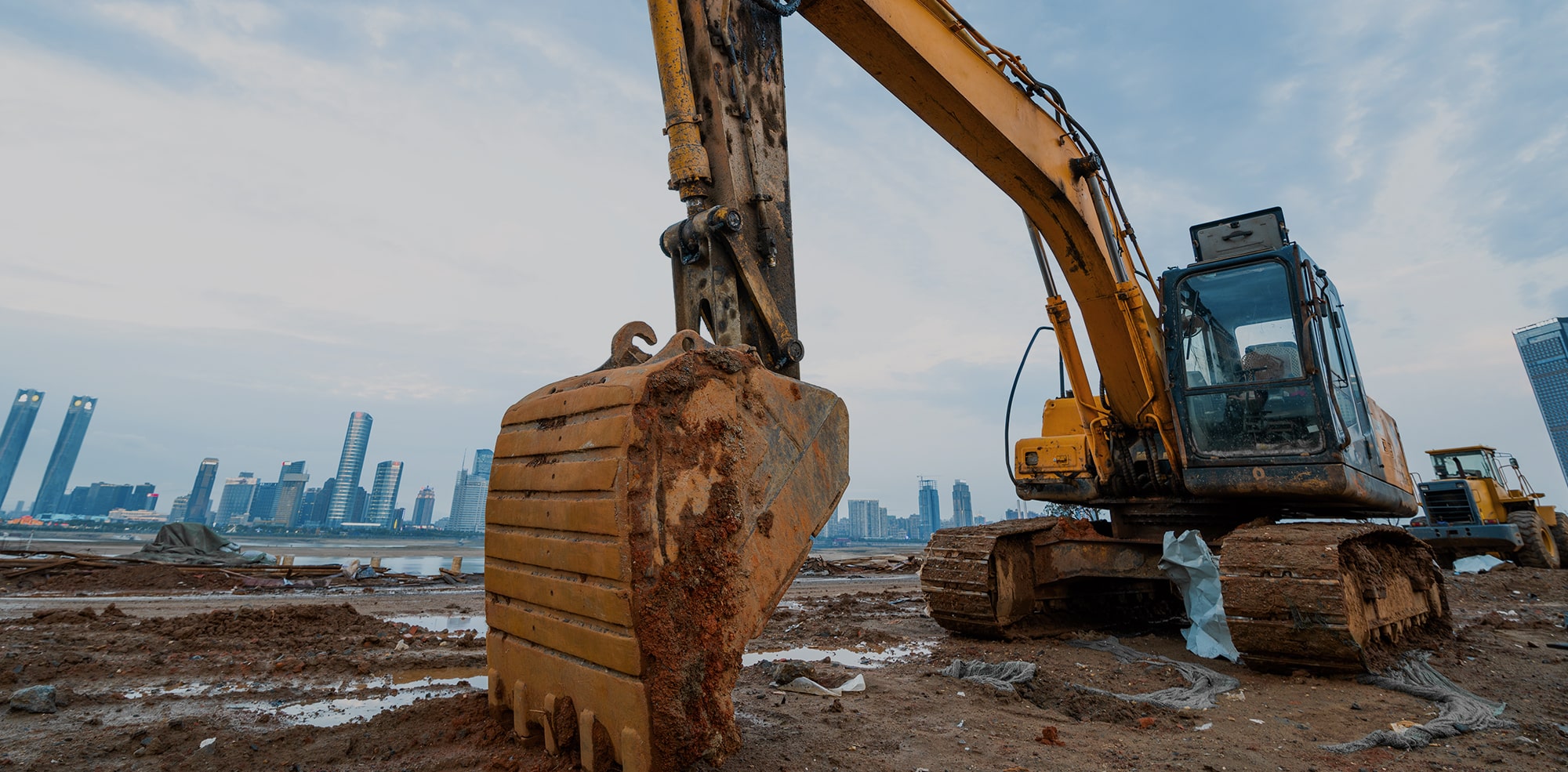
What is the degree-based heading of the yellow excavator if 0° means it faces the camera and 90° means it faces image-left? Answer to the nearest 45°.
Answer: approximately 45°

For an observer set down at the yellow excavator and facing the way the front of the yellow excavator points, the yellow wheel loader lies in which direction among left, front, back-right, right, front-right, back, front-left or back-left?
back

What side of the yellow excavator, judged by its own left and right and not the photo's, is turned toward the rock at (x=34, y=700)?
front

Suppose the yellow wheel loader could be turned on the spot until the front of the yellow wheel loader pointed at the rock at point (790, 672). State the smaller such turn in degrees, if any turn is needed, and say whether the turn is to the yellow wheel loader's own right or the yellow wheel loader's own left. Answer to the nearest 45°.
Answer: approximately 135° to the yellow wheel loader's own right

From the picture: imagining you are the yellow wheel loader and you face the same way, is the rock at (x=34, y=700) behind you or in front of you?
behind

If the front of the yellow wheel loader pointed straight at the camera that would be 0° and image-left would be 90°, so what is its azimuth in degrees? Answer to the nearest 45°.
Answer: approximately 225°

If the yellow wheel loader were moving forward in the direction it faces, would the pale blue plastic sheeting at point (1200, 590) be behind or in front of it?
behind

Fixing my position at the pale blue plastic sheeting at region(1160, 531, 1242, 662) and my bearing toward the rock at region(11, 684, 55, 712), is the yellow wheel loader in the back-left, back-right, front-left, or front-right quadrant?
back-right
